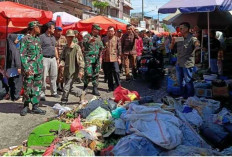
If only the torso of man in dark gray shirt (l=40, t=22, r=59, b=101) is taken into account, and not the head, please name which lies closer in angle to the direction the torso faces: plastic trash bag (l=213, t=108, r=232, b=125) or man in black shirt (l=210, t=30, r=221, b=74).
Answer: the plastic trash bag

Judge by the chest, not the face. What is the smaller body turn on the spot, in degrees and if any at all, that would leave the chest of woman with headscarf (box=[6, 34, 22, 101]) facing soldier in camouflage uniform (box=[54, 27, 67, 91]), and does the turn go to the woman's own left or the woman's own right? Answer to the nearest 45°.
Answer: approximately 45° to the woman's own left

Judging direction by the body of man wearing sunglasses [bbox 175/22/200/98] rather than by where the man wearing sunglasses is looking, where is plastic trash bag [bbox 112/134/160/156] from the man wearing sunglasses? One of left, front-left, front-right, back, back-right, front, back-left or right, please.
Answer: front-left

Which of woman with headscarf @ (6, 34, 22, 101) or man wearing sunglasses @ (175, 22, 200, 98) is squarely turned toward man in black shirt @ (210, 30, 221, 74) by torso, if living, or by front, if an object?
the woman with headscarf

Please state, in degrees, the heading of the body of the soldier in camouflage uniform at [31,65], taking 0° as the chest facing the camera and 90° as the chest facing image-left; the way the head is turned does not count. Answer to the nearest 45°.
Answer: approximately 315°

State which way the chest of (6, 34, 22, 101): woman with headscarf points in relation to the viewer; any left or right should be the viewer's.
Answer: facing to the right of the viewer
